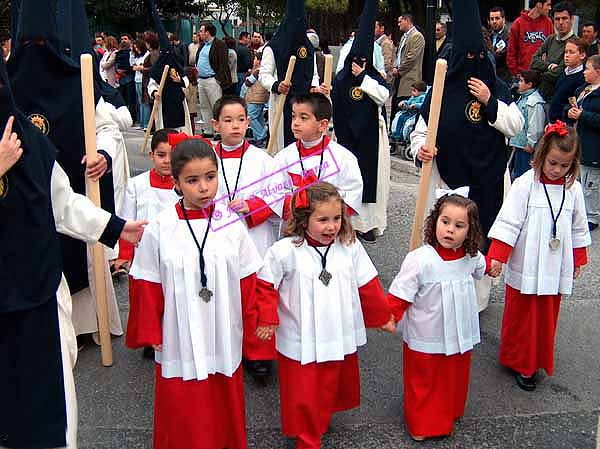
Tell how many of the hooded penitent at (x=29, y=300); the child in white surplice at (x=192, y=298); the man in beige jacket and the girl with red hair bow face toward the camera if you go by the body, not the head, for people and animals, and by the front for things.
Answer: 3

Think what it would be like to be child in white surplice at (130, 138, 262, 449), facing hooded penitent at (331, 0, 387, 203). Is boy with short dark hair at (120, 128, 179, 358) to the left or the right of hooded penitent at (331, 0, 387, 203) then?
left

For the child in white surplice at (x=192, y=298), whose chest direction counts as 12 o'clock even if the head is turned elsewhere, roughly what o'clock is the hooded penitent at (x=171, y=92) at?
The hooded penitent is roughly at 6 o'clock from the child in white surplice.

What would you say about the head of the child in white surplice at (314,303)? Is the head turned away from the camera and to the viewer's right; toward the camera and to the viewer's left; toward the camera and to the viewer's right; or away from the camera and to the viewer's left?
toward the camera and to the viewer's right
